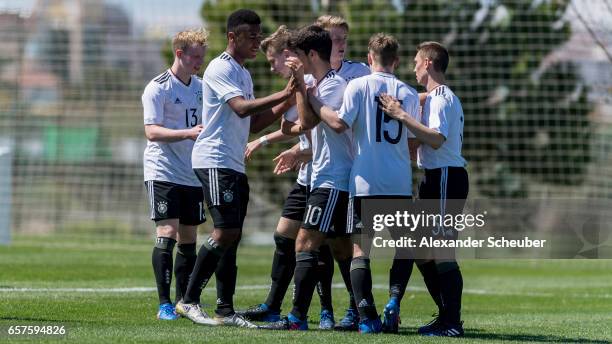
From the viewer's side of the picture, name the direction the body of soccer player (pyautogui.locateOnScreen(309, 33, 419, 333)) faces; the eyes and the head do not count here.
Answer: away from the camera

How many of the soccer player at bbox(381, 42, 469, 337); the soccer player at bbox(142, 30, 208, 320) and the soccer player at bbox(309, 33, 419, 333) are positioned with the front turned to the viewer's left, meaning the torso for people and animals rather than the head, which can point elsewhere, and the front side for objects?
1

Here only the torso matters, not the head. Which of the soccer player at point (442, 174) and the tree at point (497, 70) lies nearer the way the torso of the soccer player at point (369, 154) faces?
the tree

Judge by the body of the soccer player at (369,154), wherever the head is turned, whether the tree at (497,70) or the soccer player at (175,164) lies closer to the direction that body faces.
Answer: the tree

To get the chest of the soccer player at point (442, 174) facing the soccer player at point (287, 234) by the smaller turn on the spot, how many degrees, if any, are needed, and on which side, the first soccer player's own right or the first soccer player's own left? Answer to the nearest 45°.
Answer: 0° — they already face them

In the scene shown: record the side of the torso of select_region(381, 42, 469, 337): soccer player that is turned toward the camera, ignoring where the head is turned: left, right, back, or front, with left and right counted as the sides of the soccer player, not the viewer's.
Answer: left

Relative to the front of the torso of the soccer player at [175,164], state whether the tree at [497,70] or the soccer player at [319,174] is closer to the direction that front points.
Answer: the soccer player

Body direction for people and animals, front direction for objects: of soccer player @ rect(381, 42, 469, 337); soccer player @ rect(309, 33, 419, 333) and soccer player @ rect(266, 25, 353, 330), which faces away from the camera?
soccer player @ rect(309, 33, 419, 333)

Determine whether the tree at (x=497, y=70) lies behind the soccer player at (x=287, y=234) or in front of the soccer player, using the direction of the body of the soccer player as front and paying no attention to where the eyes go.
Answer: behind

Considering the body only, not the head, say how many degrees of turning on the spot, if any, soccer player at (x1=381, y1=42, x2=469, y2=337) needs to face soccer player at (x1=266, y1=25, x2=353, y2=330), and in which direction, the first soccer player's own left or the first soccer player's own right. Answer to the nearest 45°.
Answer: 0° — they already face them
